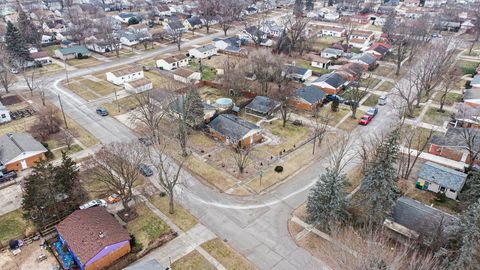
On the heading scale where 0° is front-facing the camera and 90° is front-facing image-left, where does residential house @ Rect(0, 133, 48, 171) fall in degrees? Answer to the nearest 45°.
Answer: approximately 315°

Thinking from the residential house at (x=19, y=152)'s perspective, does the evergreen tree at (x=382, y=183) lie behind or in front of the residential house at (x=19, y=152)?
in front

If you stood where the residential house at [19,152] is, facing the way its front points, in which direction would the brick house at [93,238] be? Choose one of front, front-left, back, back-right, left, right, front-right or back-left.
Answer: front-right

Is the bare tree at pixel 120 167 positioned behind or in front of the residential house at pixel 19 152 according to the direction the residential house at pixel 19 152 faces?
in front

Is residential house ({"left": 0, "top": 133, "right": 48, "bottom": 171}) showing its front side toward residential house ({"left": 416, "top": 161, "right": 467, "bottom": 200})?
yes

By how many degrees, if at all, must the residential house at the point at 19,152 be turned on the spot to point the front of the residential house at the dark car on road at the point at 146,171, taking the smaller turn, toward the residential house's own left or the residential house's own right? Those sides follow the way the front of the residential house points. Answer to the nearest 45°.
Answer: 0° — it already faces it

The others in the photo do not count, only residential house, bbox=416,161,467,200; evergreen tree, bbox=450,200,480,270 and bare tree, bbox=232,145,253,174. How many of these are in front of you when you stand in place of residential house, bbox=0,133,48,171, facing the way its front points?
3

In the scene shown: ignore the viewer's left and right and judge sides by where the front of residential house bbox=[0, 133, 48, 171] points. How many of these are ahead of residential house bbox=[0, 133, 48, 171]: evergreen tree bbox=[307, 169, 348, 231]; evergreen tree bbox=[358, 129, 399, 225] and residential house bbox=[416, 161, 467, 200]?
3

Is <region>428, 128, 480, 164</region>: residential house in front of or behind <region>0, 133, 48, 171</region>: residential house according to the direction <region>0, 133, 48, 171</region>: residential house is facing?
in front
